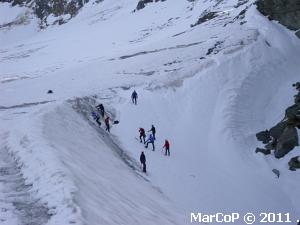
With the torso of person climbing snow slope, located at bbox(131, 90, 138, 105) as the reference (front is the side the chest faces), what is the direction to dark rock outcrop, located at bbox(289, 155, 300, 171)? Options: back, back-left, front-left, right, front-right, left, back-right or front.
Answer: back-right

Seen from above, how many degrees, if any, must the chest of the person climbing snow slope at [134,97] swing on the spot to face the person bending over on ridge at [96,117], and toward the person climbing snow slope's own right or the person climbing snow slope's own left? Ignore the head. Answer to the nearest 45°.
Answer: approximately 135° to the person climbing snow slope's own left

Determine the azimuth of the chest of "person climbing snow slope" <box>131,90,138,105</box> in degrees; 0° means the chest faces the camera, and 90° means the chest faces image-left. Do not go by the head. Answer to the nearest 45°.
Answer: approximately 180°

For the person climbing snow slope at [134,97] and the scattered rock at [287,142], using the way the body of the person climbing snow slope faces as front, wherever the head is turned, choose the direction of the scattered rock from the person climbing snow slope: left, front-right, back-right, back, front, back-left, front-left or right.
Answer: back-right

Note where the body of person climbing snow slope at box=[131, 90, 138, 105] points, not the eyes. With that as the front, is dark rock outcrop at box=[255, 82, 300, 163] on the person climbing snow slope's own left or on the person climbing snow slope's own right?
on the person climbing snow slope's own right

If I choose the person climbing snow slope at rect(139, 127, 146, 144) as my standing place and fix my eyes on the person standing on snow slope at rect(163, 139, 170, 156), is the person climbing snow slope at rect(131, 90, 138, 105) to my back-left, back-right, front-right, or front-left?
back-left

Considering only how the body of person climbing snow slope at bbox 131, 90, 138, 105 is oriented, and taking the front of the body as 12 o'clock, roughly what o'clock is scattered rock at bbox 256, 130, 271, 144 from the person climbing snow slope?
The scattered rock is roughly at 4 o'clock from the person climbing snow slope.

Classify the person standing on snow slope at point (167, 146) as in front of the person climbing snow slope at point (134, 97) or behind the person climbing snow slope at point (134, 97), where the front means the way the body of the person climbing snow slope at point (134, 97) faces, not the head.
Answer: behind
